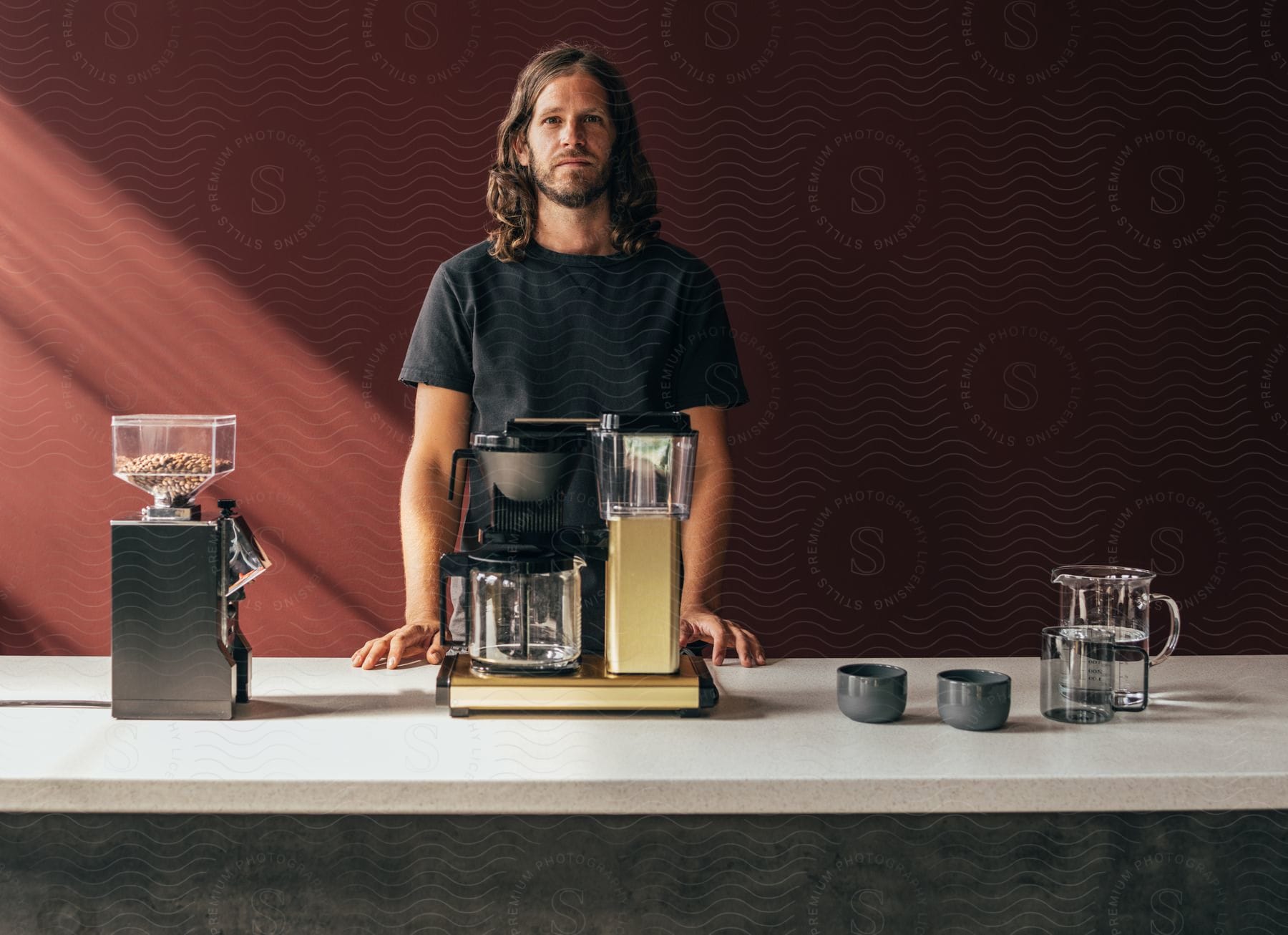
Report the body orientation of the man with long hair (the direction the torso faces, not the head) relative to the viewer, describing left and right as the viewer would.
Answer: facing the viewer

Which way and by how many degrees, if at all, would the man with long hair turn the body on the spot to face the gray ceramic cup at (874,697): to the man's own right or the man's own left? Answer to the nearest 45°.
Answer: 0° — they already face it

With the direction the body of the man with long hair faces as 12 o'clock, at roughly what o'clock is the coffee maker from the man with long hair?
The coffee maker is roughly at 12 o'clock from the man with long hair.

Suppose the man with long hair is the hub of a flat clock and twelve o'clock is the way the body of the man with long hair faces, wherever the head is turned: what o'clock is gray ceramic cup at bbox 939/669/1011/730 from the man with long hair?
The gray ceramic cup is roughly at 11 o'clock from the man with long hair.

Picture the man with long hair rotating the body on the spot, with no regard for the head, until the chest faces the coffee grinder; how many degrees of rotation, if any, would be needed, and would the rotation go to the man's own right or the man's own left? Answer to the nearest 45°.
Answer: approximately 45° to the man's own right

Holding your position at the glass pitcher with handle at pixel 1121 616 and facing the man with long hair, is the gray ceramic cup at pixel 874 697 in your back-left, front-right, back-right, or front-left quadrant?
front-left

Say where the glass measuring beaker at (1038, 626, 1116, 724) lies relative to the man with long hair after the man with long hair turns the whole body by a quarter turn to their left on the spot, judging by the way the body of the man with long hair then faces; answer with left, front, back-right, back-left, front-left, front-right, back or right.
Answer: front-right

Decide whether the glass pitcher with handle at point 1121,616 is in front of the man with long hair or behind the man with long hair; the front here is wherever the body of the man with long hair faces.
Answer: in front
